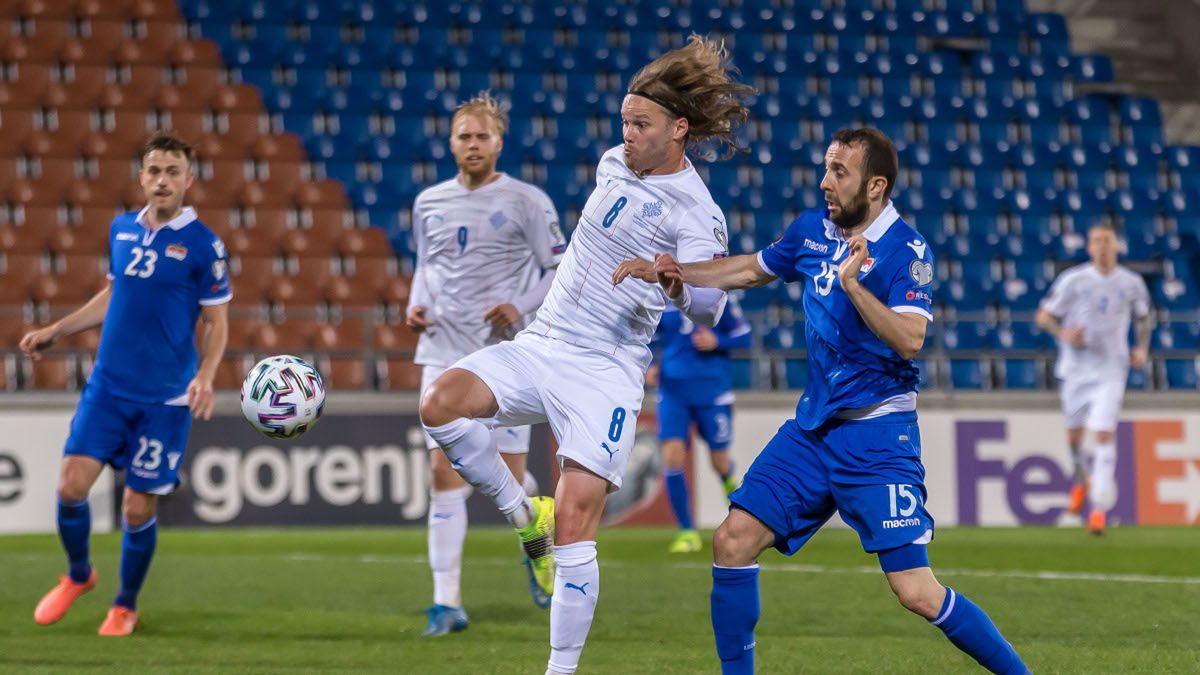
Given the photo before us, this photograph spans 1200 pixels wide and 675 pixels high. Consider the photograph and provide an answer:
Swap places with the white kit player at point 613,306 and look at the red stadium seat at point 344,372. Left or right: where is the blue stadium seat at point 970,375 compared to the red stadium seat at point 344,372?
right

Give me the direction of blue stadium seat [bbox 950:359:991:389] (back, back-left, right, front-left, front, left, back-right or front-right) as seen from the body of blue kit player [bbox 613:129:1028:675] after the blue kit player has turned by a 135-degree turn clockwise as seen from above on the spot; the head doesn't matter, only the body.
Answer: front

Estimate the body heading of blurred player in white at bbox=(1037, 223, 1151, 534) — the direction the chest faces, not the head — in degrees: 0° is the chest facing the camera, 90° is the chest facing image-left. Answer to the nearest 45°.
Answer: approximately 0°

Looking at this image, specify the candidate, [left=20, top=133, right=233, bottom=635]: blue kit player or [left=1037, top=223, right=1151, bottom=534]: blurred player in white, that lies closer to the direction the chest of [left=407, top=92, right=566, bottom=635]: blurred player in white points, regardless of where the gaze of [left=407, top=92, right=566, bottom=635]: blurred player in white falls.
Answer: the blue kit player

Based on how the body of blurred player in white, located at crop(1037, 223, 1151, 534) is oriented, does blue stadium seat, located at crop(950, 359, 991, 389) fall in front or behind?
behind

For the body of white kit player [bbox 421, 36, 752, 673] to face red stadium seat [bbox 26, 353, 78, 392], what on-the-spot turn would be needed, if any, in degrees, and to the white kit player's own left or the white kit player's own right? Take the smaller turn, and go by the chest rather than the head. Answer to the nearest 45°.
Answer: approximately 90° to the white kit player's own right

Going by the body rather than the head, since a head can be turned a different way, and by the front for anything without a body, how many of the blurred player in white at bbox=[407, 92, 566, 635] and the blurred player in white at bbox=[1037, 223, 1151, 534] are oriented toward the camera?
2

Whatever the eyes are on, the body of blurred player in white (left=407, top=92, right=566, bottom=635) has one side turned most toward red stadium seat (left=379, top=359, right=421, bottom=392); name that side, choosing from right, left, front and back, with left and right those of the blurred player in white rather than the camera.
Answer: back

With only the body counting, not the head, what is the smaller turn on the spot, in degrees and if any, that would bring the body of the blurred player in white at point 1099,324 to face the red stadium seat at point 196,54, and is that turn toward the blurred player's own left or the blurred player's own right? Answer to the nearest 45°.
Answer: approximately 90° to the blurred player's own right
